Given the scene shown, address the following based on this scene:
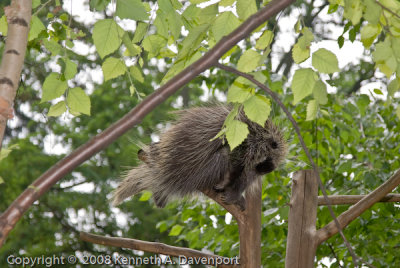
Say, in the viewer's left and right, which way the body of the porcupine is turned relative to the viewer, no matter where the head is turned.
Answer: facing to the right of the viewer
